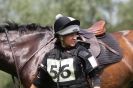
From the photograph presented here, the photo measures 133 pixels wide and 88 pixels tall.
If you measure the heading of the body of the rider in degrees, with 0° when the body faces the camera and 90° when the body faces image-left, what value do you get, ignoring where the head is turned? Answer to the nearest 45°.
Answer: approximately 0°

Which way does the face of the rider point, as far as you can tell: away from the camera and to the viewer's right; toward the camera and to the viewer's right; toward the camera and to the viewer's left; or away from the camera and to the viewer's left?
toward the camera and to the viewer's right
